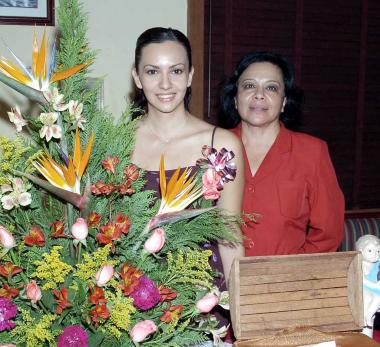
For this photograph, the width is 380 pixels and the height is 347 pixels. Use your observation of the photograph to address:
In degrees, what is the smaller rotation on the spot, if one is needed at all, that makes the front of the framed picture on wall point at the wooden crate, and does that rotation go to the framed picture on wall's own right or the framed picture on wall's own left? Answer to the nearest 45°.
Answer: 0° — it already faces it

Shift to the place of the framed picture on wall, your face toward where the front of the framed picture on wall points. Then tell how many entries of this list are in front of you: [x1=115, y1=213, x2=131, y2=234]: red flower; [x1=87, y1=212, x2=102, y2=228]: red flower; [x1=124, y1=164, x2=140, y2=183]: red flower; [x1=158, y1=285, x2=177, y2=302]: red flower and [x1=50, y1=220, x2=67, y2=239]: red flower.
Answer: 5

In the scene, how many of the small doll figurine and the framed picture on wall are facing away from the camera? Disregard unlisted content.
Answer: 0

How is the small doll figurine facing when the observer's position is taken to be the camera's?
facing the viewer and to the right of the viewer

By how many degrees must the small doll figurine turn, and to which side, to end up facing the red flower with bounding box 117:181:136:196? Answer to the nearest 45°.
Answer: approximately 90° to its right

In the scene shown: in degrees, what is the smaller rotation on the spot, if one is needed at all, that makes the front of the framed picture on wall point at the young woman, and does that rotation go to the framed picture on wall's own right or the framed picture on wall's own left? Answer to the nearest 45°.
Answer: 0° — it already faces them

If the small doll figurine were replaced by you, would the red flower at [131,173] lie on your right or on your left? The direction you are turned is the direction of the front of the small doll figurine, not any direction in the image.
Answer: on your right

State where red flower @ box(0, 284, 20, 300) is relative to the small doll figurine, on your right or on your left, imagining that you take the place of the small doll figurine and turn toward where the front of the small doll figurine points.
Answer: on your right

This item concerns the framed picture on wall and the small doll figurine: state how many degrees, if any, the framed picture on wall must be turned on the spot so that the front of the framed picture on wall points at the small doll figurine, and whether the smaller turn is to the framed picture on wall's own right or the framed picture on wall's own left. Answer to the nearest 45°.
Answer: approximately 45° to the framed picture on wall's own left

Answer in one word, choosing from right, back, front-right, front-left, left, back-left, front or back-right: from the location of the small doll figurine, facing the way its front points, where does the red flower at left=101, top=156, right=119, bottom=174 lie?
right

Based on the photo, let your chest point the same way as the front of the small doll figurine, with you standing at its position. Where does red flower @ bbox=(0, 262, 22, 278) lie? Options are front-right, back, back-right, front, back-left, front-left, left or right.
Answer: right

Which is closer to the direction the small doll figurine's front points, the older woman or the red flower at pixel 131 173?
the red flower
